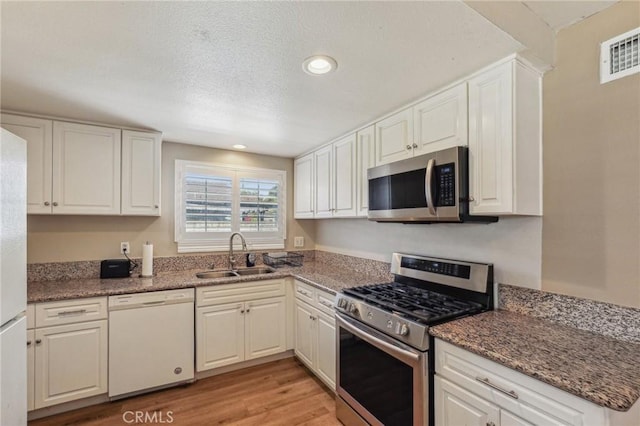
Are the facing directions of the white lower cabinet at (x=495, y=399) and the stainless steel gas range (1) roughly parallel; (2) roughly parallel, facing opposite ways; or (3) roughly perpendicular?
roughly parallel

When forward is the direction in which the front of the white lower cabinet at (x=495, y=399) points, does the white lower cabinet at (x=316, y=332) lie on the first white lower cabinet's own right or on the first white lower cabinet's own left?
on the first white lower cabinet's own right

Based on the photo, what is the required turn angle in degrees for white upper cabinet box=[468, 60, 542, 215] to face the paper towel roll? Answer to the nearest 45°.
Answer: approximately 45° to its right

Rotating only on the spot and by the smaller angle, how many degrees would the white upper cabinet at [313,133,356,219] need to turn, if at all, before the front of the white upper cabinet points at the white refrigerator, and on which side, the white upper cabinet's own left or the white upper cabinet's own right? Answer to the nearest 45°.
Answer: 0° — it already faces it

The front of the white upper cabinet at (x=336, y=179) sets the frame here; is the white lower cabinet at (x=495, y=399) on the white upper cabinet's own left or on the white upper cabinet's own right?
on the white upper cabinet's own left

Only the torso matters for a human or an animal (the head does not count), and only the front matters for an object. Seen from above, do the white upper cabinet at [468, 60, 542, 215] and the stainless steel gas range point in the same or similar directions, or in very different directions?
same or similar directions

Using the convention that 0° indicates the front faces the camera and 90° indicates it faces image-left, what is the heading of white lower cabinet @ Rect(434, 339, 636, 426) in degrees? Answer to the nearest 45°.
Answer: approximately 45°

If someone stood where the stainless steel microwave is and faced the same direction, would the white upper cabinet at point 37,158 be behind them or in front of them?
in front

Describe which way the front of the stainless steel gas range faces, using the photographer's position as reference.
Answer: facing the viewer and to the left of the viewer

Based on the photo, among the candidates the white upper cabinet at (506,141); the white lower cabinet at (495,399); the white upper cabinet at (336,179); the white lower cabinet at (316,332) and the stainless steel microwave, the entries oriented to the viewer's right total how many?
0

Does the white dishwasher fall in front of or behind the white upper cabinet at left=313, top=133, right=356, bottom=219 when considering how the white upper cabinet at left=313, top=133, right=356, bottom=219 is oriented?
in front

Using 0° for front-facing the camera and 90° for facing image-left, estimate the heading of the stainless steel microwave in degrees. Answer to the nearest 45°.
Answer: approximately 45°

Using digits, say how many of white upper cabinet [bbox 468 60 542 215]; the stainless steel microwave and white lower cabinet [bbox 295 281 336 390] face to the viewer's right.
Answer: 0

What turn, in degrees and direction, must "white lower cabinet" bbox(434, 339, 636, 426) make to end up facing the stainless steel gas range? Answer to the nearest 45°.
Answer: approximately 90° to its right

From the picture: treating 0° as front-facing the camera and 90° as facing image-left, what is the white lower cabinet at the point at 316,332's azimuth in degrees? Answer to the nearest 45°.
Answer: approximately 45°

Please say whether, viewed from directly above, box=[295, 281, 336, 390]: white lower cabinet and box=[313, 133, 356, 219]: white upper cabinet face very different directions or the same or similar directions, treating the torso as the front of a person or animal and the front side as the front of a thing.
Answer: same or similar directions

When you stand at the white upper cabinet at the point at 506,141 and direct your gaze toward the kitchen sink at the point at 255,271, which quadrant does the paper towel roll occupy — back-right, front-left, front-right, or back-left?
front-left
